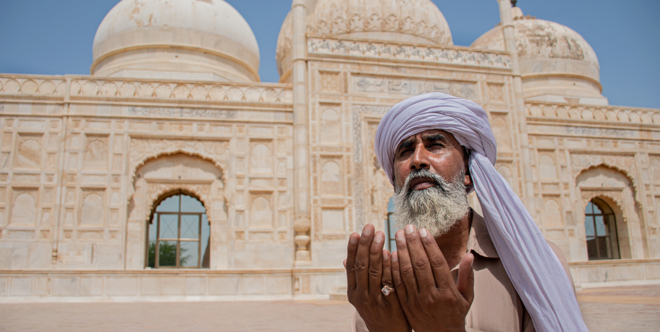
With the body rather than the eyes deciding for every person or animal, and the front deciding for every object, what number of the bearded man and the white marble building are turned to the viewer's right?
0

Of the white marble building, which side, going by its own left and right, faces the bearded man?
front

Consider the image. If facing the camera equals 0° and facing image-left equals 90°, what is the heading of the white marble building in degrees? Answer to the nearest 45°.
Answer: approximately 0°

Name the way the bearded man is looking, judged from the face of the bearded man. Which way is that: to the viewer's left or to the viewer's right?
to the viewer's left
